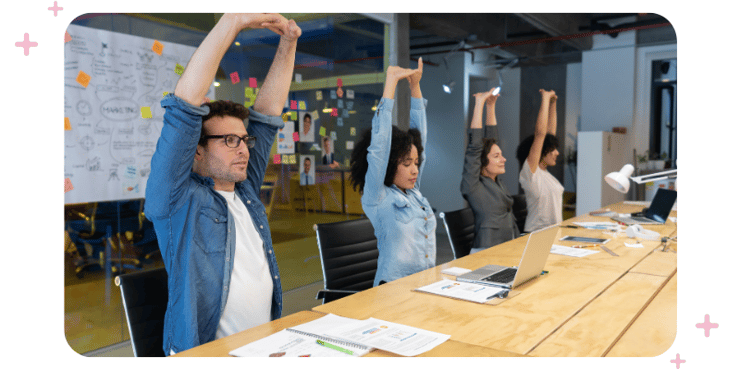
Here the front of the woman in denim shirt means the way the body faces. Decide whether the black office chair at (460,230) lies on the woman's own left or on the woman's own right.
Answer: on the woman's own left

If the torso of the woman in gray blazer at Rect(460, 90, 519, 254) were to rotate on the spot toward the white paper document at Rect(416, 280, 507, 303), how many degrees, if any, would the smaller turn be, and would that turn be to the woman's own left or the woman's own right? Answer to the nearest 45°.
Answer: approximately 45° to the woman's own right

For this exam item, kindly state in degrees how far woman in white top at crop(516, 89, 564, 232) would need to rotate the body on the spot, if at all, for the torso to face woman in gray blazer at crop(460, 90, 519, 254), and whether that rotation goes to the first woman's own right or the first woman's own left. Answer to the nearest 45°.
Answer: approximately 90° to the first woman's own right

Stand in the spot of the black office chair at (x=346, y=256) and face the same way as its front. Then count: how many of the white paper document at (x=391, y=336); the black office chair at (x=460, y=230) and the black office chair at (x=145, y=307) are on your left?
1

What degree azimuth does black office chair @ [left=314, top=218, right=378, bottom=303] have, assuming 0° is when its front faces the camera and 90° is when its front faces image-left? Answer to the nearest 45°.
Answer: approximately 315°

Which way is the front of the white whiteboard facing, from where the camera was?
facing the viewer and to the right of the viewer
